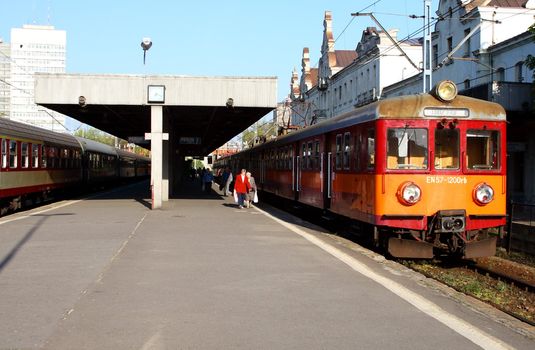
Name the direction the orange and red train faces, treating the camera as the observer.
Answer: facing the viewer and to the right of the viewer

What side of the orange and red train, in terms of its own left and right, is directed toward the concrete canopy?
right

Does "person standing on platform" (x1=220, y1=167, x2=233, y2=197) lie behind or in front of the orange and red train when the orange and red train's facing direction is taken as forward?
behind

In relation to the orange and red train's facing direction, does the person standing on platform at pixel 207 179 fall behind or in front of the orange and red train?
behind

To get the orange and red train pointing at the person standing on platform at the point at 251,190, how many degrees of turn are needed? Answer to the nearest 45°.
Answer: approximately 180°

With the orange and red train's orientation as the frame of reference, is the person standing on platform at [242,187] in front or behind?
behind
